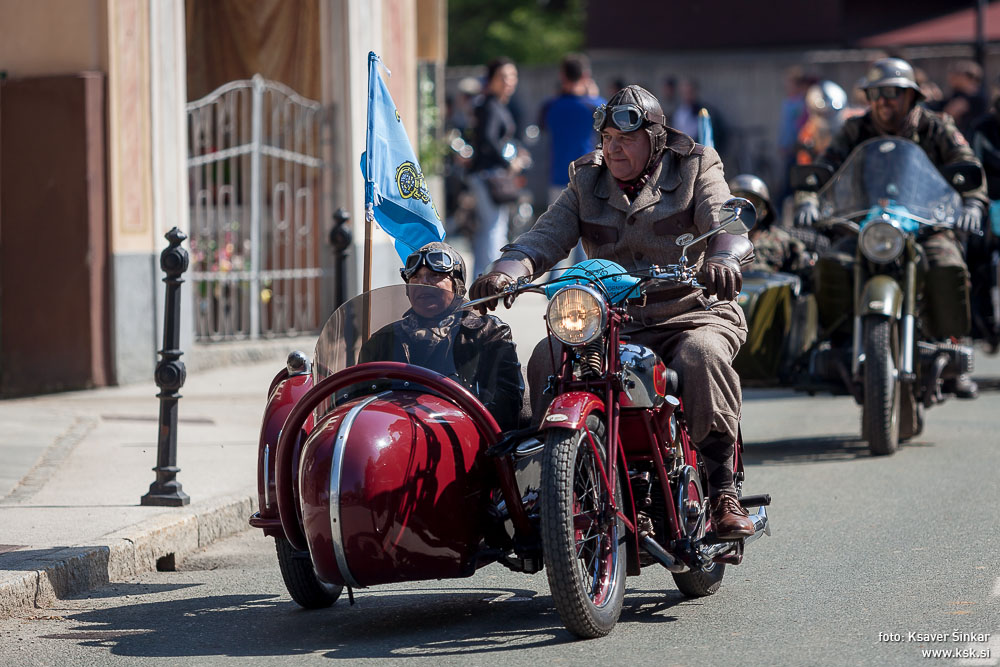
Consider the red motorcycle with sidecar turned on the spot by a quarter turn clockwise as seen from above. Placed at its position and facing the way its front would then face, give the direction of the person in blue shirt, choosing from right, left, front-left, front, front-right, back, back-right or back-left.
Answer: front-right

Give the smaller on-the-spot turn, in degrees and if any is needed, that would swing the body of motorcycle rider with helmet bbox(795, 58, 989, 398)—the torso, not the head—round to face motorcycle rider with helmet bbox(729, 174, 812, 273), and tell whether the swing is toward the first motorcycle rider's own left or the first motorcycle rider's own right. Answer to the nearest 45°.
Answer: approximately 90° to the first motorcycle rider's own right

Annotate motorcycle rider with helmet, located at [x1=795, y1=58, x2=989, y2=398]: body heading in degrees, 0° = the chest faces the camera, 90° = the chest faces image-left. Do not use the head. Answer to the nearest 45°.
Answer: approximately 0°

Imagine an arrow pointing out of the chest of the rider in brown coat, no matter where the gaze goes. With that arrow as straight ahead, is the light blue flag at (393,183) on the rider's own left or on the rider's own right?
on the rider's own right

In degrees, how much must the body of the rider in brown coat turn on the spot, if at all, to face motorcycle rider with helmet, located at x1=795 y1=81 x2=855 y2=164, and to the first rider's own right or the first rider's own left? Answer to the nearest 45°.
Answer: approximately 135° to the first rider's own right

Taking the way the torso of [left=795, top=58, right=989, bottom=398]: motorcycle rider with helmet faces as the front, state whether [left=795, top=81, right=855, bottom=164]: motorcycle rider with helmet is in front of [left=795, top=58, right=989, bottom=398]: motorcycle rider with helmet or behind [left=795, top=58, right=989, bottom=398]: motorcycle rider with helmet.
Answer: behind

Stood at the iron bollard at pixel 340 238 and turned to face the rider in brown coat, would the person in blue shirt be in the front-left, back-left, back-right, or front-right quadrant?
back-left

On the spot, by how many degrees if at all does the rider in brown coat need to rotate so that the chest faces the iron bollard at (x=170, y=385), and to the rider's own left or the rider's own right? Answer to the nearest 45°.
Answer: approximately 90° to the rider's own right

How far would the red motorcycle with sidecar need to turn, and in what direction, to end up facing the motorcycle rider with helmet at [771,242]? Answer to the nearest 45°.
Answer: approximately 135° to its right

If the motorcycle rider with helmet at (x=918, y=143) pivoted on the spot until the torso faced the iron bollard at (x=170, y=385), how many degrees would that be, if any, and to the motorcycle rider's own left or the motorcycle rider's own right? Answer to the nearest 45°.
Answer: approximately 45° to the motorcycle rider's own right

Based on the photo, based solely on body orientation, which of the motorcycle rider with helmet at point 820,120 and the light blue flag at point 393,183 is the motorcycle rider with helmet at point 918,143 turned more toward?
the light blue flag

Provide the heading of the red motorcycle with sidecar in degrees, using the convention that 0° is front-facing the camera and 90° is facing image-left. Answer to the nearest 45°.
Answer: approximately 45°
